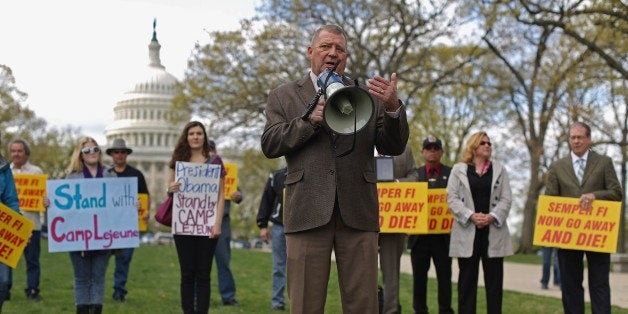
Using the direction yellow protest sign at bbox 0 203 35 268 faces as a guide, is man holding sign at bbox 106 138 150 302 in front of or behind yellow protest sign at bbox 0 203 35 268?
behind

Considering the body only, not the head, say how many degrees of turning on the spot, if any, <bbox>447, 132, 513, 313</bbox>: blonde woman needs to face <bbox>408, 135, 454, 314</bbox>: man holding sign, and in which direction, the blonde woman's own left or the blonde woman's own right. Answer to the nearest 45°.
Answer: approximately 135° to the blonde woman's own right

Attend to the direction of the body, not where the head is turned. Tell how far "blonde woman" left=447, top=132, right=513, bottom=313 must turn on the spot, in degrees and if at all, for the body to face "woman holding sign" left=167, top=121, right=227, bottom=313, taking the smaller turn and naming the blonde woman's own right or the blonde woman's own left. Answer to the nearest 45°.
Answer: approximately 90° to the blonde woman's own right

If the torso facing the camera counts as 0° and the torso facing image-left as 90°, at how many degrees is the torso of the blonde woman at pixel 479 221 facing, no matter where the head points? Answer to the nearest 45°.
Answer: approximately 0°

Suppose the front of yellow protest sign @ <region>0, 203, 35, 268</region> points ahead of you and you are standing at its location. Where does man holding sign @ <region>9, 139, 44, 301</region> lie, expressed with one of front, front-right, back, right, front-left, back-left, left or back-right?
back

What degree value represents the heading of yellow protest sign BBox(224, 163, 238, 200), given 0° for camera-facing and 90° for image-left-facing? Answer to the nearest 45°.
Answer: approximately 0°
